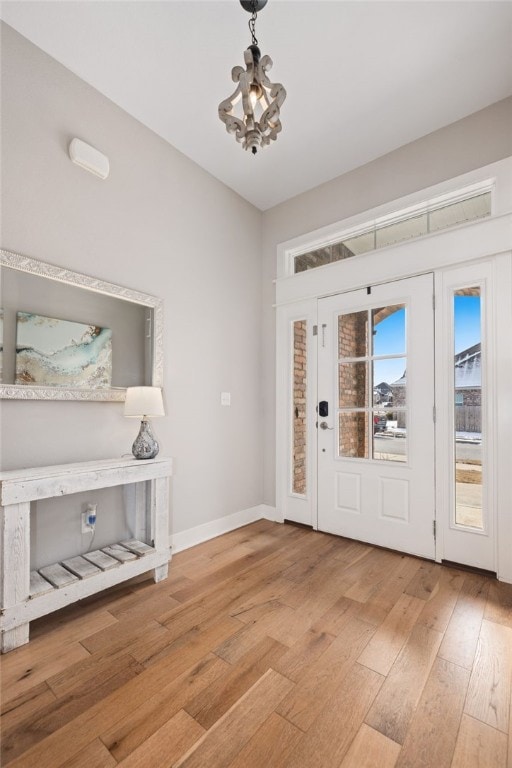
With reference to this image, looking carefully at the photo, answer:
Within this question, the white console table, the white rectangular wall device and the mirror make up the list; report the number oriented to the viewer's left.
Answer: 0

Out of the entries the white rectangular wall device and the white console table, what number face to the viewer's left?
0

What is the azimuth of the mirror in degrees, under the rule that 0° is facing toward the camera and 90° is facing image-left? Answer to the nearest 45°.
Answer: approximately 315°

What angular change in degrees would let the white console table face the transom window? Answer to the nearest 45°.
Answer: approximately 45° to its left

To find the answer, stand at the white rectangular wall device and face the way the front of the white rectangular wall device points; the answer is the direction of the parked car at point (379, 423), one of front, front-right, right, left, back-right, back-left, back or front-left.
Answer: front-left

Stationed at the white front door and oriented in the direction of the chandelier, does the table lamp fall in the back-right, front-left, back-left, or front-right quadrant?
front-right

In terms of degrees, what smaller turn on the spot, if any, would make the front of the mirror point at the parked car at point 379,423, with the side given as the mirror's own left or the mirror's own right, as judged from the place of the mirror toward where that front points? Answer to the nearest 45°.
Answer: approximately 45° to the mirror's own left

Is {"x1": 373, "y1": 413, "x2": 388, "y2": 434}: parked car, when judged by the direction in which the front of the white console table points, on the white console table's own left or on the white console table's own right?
on the white console table's own left

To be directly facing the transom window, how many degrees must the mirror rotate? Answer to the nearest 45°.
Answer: approximately 45° to its left

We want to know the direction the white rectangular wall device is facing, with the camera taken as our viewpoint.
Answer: facing the viewer and to the right of the viewer

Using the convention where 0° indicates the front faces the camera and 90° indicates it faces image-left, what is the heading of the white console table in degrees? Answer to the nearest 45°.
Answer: approximately 315°
